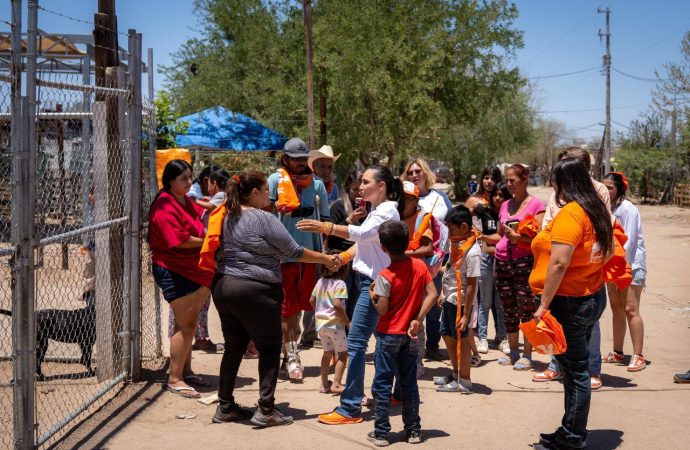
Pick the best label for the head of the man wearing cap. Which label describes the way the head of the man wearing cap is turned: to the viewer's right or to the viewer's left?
to the viewer's right

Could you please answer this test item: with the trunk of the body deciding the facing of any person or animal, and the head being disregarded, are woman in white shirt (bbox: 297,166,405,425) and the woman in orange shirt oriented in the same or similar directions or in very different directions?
same or similar directions

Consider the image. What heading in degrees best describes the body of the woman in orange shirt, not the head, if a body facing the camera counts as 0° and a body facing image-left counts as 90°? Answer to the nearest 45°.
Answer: approximately 90°

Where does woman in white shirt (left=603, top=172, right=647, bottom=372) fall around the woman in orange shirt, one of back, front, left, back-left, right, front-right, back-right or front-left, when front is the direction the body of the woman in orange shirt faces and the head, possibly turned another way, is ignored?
right

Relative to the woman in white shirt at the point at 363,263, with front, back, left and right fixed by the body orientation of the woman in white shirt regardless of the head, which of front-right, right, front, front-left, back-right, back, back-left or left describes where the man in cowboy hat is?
right

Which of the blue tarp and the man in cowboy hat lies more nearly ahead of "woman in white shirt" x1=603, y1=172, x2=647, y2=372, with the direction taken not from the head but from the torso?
the man in cowboy hat

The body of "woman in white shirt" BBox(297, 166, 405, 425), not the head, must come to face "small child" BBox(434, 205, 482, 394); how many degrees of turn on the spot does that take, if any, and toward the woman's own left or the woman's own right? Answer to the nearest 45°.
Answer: approximately 135° to the woman's own right

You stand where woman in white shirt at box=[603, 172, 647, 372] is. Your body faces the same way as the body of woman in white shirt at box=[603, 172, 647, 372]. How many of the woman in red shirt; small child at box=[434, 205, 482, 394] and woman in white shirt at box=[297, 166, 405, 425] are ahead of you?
3

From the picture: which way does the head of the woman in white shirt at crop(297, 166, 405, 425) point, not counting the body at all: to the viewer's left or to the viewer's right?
to the viewer's left

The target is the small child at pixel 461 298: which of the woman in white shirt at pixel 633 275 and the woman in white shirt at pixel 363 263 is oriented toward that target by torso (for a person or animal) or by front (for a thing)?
the woman in white shirt at pixel 633 275

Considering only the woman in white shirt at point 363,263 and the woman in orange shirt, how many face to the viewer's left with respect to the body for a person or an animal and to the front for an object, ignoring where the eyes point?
2

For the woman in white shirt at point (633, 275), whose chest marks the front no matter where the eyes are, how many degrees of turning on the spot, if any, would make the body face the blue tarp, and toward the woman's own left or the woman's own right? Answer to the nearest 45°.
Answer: approximately 90° to the woman's own right

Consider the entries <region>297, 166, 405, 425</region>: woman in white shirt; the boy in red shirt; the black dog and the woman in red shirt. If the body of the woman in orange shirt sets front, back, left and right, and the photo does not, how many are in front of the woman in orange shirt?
4

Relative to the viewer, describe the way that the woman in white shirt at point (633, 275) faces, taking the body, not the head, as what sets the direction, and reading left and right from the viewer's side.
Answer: facing the viewer and to the left of the viewer

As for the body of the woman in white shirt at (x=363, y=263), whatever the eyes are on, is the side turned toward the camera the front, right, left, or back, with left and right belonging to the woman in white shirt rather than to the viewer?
left
